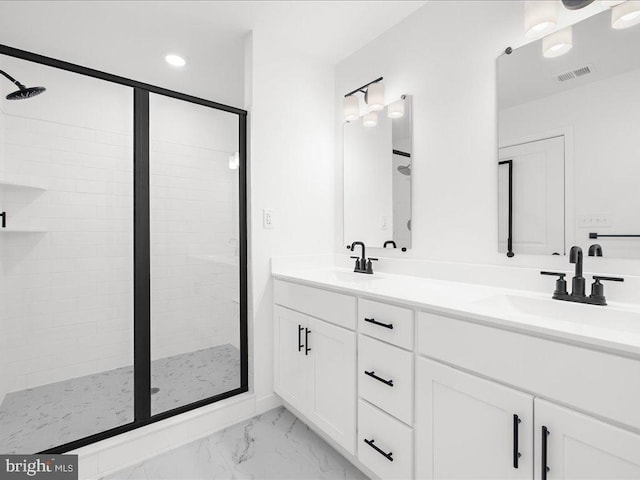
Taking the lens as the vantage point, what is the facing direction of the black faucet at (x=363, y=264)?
facing the viewer and to the left of the viewer

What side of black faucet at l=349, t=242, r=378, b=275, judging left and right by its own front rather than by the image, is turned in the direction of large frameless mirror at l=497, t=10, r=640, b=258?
left

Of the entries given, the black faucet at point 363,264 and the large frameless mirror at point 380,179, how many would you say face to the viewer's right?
0

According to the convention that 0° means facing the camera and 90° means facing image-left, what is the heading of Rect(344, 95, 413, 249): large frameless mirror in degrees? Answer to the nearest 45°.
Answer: approximately 45°

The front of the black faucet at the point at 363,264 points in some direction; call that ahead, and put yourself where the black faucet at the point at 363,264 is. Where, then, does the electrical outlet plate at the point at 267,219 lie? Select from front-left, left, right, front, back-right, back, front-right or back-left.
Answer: front-right

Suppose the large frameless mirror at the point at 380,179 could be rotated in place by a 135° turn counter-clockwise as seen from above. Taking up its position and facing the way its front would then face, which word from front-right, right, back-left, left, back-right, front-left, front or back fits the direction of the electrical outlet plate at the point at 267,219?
back

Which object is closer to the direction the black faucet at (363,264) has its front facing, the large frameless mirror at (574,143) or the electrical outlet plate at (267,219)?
the electrical outlet plate

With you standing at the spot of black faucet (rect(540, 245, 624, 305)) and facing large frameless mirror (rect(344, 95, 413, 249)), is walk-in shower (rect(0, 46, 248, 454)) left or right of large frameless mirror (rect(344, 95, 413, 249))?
left

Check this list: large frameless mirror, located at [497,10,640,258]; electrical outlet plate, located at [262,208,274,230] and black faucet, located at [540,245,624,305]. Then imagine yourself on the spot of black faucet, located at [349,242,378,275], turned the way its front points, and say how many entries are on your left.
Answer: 2

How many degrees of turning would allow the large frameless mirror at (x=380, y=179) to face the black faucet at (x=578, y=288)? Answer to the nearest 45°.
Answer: approximately 90° to its left

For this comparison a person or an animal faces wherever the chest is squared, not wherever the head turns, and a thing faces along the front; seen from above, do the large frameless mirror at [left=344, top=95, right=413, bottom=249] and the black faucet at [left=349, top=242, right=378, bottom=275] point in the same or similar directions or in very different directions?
same or similar directions

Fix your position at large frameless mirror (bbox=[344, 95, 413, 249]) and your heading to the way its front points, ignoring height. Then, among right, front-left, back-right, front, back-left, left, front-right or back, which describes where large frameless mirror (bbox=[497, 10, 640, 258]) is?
left

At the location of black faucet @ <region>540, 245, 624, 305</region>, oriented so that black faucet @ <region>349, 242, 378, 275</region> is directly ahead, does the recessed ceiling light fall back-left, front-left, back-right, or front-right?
front-left

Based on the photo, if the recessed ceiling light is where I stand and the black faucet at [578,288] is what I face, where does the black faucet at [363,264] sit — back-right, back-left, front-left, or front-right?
front-left

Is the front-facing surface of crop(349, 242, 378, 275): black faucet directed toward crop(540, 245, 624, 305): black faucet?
no
